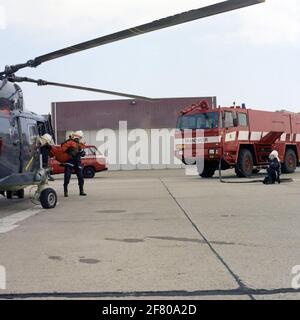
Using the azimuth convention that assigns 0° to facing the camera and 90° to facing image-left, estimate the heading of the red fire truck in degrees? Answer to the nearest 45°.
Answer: approximately 45°

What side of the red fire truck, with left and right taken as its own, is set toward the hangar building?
right

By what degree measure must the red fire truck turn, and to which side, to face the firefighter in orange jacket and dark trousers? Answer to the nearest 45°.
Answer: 0° — it already faces them
